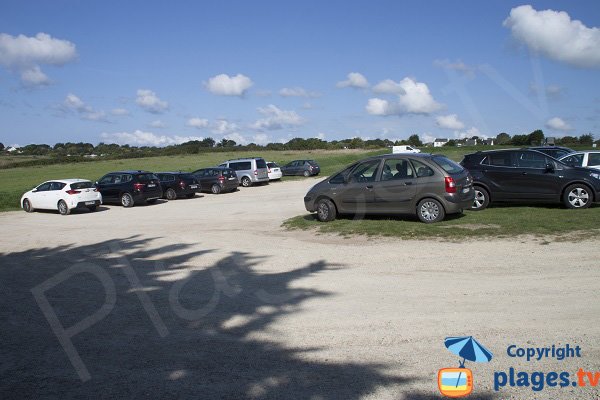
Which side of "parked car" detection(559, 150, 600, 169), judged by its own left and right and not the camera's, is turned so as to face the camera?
left

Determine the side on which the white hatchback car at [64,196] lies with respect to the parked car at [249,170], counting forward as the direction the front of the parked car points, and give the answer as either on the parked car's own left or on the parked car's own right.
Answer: on the parked car's own left

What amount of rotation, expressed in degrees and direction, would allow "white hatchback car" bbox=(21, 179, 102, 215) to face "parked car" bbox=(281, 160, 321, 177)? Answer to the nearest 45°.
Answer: approximately 90° to its right

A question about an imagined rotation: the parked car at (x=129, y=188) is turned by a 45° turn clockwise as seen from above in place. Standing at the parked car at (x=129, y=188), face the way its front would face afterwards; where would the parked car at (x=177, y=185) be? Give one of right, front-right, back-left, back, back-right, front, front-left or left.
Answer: front-right

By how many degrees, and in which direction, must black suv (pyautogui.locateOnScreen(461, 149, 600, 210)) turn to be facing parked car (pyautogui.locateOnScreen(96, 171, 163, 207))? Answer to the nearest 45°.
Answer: approximately 180°

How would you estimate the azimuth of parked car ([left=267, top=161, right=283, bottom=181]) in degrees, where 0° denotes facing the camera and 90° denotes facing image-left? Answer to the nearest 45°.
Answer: approximately 135°

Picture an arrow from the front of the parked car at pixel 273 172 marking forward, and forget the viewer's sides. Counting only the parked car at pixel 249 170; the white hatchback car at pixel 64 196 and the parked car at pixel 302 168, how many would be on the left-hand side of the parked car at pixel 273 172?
2

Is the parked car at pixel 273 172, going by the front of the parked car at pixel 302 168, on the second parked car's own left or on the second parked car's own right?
on the second parked car's own left

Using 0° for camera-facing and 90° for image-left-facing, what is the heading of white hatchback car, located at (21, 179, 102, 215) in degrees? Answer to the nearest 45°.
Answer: approximately 135°

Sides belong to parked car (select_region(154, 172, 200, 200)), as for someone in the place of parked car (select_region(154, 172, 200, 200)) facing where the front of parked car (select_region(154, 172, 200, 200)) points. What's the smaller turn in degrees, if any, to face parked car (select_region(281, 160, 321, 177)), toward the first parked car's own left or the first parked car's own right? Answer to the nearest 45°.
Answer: approximately 90° to the first parked car's own right

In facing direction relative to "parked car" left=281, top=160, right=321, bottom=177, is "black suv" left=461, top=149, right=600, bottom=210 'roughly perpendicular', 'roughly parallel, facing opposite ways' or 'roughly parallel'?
roughly parallel, facing opposite ways

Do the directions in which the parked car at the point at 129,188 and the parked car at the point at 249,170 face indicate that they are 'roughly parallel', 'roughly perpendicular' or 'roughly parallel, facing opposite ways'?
roughly parallel

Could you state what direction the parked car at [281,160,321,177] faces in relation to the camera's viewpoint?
facing away from the viewer and to the left of the viewer

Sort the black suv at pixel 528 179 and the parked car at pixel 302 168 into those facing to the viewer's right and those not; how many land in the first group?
1

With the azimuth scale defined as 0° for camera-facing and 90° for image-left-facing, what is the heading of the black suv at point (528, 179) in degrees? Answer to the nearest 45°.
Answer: approximately 270°

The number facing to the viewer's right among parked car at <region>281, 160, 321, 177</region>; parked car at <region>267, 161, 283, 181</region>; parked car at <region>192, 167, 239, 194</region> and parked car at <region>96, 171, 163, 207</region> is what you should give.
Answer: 0

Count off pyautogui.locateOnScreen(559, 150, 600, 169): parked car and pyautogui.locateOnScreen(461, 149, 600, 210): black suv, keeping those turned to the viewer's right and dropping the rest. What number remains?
1

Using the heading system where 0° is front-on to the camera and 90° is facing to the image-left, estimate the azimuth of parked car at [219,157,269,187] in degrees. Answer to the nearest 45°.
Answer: approximately 135°
